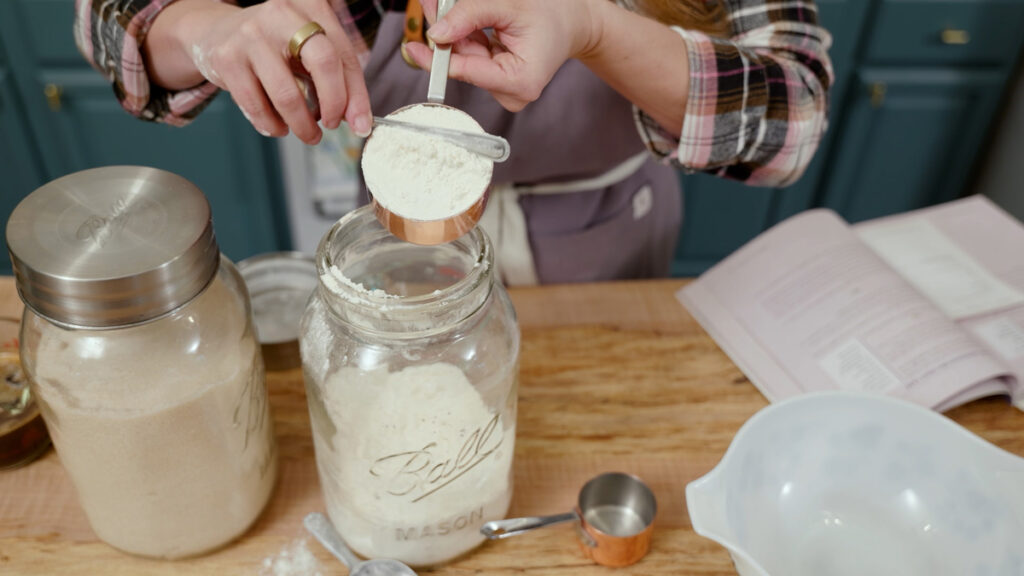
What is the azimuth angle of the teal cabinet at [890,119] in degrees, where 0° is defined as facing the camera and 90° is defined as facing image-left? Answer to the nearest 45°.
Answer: approximately 0°

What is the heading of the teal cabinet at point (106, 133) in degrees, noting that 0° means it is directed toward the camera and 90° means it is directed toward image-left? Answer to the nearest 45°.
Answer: approximately 0°

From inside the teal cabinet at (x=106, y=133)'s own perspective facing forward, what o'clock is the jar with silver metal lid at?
The jar with silver metal lid is roughly at 12 o'clock from the teal cabinet.

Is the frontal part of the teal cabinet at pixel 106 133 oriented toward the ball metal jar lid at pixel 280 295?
yes

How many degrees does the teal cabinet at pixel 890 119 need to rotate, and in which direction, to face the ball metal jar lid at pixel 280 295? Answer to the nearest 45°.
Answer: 0° — it already faces it

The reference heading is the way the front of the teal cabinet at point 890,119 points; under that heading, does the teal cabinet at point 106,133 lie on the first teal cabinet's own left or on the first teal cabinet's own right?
on the first teal cabinet's own right

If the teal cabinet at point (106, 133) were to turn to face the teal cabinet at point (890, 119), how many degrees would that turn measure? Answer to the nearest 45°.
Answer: approximately 90° to its left

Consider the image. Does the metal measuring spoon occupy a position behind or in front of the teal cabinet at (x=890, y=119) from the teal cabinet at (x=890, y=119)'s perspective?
in front

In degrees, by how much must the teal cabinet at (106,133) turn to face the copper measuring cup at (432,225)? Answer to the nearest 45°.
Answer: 0° — it already faces it

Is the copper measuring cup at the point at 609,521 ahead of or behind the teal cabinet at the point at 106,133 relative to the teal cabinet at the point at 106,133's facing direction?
ahead

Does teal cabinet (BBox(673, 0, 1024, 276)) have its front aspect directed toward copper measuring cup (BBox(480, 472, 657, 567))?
yes

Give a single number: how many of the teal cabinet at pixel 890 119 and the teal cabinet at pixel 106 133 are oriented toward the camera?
2
